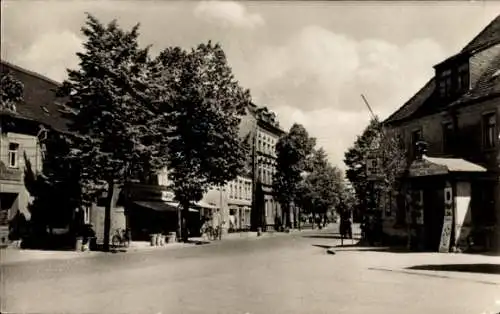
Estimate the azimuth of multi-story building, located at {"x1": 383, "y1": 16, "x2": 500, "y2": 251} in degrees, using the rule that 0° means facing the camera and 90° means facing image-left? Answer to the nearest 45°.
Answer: approximately 45°

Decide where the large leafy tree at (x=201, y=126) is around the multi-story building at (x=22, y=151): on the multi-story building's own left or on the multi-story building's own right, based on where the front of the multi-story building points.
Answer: on the multi-story building's own left

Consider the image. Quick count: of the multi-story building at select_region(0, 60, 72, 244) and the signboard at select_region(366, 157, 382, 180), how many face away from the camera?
0

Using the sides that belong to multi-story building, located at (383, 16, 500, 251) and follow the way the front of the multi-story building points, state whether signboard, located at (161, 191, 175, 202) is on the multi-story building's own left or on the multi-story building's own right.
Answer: on the multi-story building's own right

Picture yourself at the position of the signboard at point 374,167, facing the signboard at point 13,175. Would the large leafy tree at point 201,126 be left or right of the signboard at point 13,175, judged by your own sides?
right

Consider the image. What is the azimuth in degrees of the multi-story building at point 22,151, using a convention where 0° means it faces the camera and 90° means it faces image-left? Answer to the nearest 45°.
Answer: approximately 315°

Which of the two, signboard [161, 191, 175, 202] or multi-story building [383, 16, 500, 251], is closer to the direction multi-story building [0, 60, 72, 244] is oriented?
the multi-story building

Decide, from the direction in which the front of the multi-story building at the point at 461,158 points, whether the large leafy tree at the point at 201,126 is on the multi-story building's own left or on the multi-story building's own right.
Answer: on the multi-story building's own right

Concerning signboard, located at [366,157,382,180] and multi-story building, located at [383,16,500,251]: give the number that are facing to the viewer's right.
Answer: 0
